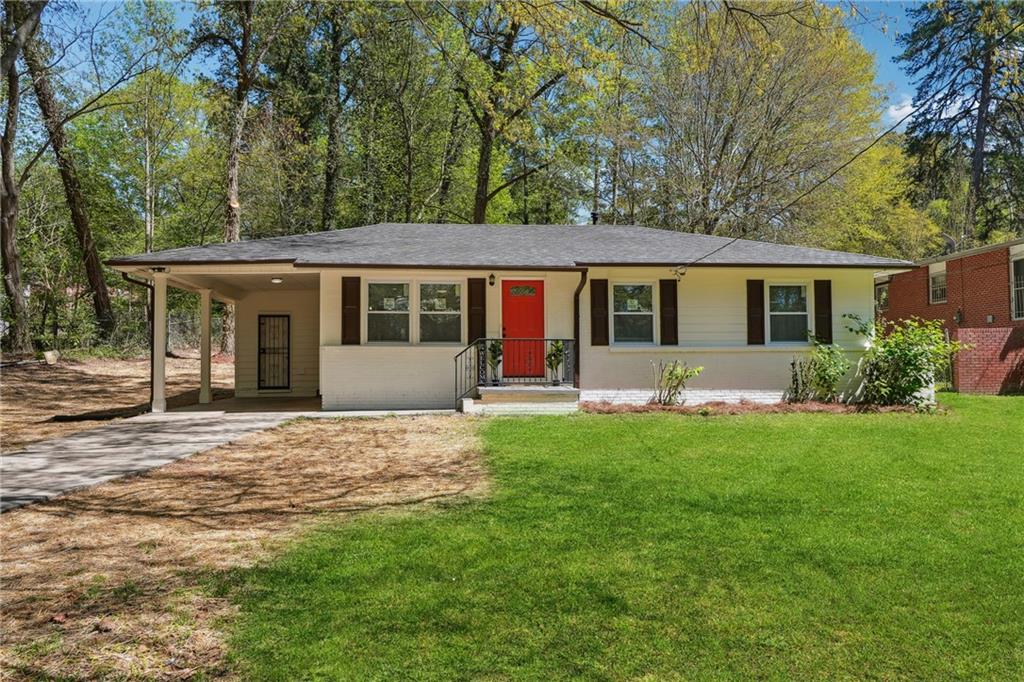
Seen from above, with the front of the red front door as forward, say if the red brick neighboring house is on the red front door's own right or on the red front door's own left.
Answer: on the red front door's own left

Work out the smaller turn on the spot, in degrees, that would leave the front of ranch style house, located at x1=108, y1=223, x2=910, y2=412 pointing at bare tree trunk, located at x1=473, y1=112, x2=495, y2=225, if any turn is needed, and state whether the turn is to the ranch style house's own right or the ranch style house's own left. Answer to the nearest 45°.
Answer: approximately 180°

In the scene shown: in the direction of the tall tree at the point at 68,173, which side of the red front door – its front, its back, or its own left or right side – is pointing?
right

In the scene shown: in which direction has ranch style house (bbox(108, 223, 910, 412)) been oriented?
toward the camera

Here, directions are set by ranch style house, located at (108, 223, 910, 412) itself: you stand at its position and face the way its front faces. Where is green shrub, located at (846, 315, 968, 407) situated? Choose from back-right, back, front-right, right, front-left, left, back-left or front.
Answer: left

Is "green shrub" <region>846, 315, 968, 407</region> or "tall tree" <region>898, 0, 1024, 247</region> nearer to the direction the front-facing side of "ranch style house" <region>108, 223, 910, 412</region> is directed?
the green shrub

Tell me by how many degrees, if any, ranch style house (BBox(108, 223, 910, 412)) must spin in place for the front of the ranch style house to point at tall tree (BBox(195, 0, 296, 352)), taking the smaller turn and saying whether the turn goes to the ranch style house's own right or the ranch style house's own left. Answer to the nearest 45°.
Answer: approximately 135° to the ranch style house's own right

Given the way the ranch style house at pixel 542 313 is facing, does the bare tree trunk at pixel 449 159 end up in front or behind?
behind

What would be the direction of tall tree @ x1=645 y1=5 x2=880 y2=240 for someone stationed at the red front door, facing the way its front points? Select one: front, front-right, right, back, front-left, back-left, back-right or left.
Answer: back-left

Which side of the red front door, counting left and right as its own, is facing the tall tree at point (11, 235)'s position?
right

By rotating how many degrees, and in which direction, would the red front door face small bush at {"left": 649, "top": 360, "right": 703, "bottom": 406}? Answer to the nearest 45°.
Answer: approximately 90° to its left

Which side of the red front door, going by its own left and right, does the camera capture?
front

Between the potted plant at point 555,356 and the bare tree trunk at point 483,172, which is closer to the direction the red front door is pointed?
the potted plant

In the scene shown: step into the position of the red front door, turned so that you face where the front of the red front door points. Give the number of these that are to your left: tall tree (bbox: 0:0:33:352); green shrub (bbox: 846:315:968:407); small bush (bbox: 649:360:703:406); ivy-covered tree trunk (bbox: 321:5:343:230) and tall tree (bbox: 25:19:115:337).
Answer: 2

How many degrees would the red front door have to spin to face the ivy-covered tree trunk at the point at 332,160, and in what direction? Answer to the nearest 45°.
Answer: approximately 135° to its right

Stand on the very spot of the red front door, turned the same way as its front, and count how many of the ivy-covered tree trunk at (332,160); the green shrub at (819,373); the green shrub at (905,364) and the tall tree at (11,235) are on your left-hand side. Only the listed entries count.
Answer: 2
